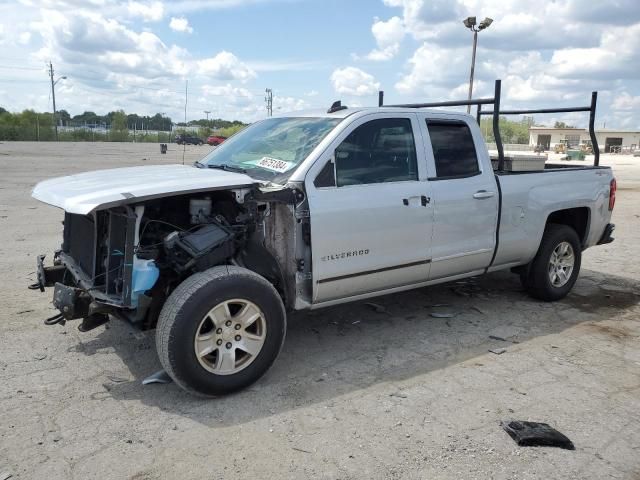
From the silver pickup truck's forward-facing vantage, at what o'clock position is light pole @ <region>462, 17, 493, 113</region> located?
The light pole is roughly at 5 o'clock from the silver pickup truck.

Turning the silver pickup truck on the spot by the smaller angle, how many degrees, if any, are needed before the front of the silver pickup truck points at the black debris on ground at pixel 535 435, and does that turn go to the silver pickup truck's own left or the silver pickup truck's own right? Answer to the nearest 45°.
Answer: approximately 90° to the silver pickup truck's own left

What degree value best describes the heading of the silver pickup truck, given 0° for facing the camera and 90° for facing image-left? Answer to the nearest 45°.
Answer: approximately 45°
